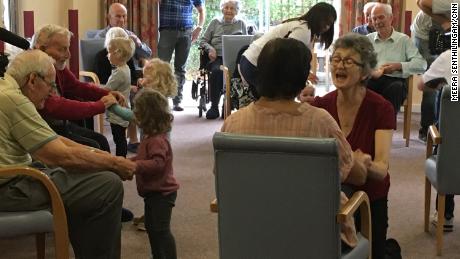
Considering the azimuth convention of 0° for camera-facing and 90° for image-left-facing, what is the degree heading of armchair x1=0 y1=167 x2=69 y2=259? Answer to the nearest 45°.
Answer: approximately 270°

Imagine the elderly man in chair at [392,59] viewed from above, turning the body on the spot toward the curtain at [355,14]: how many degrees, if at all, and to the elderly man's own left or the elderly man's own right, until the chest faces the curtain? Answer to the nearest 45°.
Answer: approximately 135° to the elderly man's own right

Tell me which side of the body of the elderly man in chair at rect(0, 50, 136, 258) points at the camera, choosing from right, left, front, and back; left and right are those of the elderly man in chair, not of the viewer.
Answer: right

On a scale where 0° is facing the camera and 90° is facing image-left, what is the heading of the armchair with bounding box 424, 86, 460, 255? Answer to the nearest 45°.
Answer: approximately 135°

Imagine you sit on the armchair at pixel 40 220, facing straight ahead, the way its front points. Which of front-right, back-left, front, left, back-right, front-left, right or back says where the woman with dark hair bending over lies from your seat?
front-left

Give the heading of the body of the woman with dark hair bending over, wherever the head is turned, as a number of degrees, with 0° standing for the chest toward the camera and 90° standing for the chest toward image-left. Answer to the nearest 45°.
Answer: approximately 270°

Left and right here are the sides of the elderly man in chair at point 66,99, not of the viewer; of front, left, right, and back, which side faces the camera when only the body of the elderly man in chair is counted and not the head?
right
